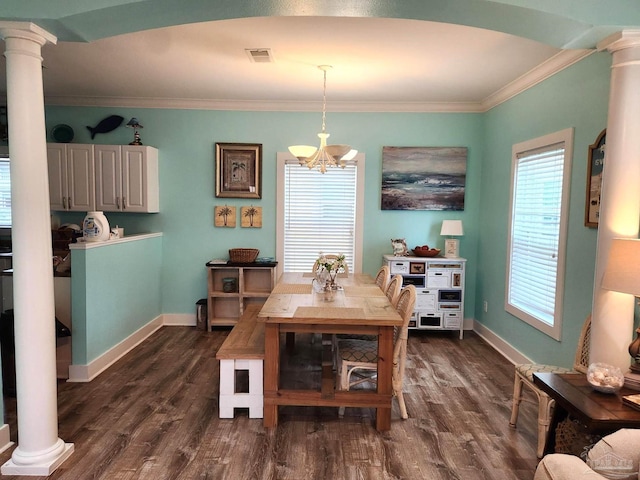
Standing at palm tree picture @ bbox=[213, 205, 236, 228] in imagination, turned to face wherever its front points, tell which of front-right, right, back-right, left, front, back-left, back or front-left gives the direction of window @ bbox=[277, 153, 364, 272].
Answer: left

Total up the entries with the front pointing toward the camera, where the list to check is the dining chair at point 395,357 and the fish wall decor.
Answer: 0

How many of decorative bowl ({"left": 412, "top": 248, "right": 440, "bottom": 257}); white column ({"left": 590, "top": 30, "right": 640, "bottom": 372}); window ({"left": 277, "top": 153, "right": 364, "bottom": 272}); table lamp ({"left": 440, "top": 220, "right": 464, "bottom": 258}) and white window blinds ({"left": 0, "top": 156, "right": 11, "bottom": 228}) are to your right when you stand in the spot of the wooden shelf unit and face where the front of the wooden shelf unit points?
1

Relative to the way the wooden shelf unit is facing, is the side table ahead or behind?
ahead

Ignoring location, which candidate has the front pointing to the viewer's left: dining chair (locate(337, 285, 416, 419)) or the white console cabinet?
the dining chair

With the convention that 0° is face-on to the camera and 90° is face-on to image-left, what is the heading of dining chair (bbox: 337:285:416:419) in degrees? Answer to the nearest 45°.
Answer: approximately 90°

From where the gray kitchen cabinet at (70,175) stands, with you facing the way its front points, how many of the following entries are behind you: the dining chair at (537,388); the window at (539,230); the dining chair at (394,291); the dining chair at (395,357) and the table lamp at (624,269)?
0

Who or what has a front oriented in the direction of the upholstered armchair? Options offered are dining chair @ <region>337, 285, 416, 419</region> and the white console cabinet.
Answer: the white console cabinet

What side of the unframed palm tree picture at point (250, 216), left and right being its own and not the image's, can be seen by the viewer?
front

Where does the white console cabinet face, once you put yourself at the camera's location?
facing the viewer

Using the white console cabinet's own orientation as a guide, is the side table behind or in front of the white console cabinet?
in front

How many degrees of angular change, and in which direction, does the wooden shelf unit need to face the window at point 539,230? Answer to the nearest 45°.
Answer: approximately 45° to its left

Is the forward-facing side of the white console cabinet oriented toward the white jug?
no

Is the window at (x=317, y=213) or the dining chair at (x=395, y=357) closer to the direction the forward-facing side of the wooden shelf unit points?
the dining chair
